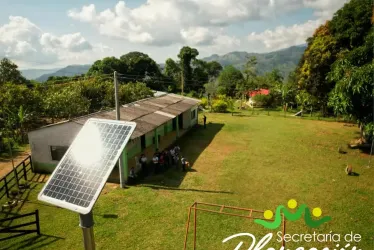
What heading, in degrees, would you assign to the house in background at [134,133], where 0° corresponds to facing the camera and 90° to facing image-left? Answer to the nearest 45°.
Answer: approximately 315°

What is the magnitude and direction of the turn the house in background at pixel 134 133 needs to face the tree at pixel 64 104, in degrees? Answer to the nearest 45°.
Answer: approximately 180°

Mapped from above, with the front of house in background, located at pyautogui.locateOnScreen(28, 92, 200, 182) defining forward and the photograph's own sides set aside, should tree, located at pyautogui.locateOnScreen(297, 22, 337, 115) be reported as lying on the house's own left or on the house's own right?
on the house's own left

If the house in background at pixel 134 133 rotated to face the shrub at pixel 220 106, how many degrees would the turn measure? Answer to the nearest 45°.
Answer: approximately 90° to its left

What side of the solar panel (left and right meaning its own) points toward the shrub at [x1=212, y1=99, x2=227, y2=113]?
back

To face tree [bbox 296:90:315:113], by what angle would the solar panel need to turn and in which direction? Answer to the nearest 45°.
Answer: approximately 180°

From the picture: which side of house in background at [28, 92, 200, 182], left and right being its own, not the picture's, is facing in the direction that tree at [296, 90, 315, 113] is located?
left

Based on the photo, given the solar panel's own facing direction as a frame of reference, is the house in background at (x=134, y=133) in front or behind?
behind

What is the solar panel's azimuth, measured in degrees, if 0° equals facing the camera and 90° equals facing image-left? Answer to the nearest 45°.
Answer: approximately 45°

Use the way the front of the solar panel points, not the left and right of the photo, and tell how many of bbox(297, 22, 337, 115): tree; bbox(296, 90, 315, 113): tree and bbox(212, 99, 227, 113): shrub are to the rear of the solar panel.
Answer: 3

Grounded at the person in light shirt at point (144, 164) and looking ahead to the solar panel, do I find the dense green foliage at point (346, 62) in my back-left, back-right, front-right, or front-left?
back-left
